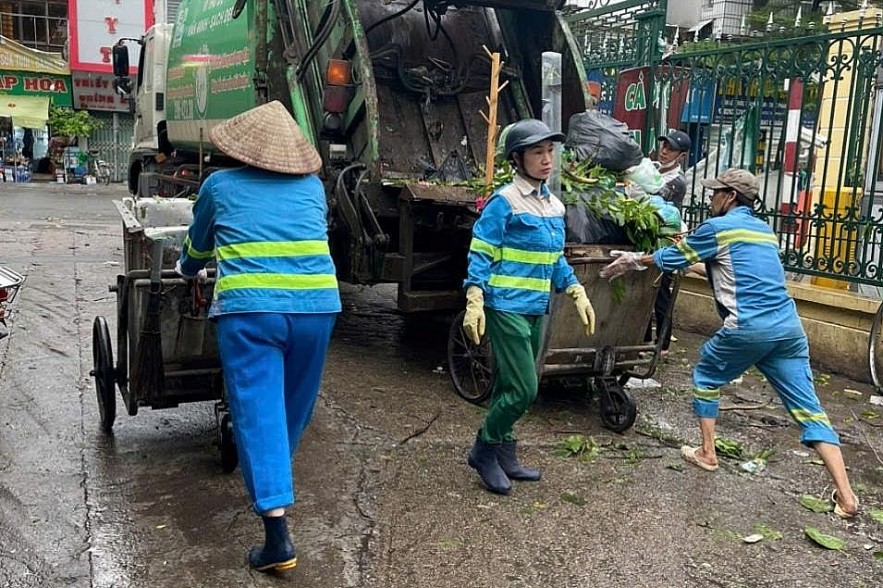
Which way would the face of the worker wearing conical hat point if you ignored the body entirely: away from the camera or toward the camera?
away from the camera

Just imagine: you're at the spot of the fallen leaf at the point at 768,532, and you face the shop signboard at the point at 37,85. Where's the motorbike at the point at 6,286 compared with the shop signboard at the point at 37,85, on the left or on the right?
left

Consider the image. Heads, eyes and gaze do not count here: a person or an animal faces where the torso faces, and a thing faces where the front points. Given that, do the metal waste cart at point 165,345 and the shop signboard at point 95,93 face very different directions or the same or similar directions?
very different directions

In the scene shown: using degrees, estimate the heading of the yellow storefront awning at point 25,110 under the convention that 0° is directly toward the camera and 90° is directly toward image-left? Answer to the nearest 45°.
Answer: approximately 0°

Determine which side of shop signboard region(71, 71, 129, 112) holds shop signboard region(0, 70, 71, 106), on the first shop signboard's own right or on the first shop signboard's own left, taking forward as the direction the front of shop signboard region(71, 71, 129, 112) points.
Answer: on the first shop signboard's own right

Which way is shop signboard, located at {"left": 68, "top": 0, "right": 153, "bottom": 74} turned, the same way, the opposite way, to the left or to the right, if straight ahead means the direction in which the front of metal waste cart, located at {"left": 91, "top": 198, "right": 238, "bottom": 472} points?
the opposite way

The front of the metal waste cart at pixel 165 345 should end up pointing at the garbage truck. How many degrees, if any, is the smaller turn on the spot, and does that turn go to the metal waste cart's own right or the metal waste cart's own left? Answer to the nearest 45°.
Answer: approximately 45° to the metal waste cart's own right

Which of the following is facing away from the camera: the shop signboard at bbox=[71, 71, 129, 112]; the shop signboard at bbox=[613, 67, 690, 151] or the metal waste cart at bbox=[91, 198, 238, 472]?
the metal waste cart

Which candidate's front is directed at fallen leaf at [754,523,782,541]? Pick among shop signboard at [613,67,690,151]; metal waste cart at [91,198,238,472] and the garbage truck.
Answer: the shop signboard

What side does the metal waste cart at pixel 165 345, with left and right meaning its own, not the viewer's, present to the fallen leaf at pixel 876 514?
right

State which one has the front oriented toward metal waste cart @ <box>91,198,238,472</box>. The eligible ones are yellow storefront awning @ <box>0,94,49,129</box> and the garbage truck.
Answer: the yellow storefront awning

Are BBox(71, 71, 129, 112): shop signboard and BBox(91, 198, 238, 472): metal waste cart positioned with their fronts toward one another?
yes

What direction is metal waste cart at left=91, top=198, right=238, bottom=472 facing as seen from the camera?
away from the camera
